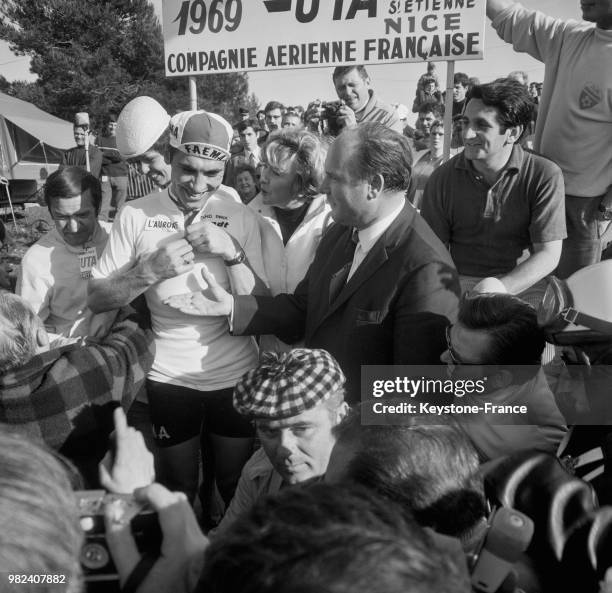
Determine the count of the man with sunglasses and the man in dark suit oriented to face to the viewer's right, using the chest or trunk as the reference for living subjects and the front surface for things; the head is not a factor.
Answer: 0

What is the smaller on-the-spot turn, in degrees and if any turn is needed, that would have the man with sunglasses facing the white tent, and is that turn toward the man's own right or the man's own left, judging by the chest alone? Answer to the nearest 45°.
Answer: approximately 45° to the man's own right

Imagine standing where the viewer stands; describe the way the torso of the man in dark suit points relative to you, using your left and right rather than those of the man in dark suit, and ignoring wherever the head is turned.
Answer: facing the viewer and to the left of the viewer

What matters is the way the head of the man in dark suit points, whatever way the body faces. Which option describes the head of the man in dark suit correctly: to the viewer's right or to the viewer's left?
to the viewer's left

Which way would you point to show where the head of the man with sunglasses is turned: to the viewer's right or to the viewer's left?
to the viewer's left

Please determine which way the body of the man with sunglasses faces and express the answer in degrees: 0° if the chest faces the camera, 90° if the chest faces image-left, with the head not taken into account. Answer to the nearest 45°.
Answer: approximately 90°
